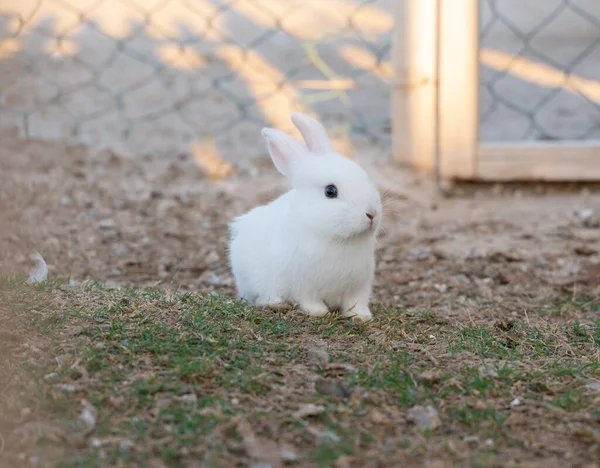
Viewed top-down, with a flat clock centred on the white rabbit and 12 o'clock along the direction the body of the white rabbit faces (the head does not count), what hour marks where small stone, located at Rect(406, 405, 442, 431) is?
The small stone is roughly at 1 o'clock from the white rabbit.

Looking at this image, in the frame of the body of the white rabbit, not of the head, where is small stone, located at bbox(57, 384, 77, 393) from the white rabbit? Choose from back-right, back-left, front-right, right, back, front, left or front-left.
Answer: right

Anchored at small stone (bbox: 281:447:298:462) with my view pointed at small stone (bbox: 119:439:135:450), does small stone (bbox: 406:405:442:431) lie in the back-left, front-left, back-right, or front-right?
back-right

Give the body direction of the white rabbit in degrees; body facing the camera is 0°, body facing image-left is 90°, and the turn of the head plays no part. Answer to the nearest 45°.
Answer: approximately 315°

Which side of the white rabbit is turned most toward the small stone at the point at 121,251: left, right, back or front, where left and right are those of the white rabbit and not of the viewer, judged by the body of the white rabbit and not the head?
back

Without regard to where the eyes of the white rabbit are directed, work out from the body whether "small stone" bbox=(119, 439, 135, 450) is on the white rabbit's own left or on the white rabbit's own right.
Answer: on the white rabbit's own right

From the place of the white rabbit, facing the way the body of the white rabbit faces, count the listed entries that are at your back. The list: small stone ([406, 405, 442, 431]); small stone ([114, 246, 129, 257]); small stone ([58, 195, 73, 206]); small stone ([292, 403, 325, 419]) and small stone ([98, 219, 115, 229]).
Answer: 3

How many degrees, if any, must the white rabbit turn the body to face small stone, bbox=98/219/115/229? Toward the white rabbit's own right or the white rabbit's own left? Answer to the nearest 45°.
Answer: approximately 180°

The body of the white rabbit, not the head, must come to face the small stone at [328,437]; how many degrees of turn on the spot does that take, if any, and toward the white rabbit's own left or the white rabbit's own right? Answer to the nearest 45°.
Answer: approximately 45° to the white rabbit's own right

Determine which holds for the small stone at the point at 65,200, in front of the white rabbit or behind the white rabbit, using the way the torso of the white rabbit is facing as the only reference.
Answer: behind

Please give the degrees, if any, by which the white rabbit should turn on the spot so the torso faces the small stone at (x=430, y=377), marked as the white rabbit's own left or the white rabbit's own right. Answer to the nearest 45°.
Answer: approximately 45° to the white rabbit's own right

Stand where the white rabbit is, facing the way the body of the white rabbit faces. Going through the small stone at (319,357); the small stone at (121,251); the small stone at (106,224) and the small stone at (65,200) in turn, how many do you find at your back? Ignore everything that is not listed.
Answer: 3

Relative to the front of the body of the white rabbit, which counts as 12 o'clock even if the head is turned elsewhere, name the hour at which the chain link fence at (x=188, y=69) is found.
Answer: The chain link fence is roughly at 7 o'clock from the white rabbit.

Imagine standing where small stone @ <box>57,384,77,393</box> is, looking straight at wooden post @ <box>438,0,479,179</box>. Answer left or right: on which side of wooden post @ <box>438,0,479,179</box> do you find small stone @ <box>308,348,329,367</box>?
right

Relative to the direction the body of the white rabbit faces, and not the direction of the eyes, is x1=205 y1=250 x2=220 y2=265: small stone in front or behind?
behind
